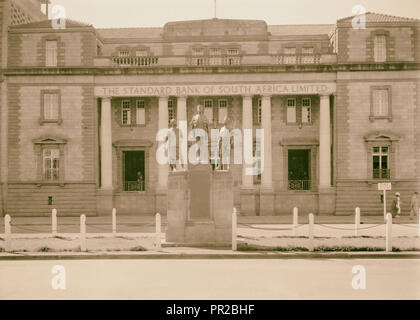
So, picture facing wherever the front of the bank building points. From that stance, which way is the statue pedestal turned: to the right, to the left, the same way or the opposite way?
the same way

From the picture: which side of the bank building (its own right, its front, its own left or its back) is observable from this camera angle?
front

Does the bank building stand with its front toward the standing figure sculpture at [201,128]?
yes

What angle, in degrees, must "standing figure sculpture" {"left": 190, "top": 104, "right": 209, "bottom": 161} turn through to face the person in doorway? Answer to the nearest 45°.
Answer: approximately 180°

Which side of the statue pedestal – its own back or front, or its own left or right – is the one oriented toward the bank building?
back

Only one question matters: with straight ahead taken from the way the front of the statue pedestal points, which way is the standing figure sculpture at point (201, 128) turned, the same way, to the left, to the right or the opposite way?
the same way

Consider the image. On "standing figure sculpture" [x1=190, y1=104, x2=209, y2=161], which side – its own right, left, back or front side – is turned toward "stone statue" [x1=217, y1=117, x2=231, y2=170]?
left

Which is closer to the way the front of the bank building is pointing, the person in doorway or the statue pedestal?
the statue pedestal

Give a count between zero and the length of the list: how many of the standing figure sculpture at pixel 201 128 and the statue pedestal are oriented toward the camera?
2

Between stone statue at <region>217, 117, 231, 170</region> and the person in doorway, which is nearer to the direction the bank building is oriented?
the stone statue

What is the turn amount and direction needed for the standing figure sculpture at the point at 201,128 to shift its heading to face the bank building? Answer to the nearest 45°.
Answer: approximately 180°

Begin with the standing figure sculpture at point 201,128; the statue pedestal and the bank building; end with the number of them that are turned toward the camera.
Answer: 3

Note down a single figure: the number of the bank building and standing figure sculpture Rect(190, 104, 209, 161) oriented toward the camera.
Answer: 2

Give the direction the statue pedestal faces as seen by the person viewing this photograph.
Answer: facing the viewer
